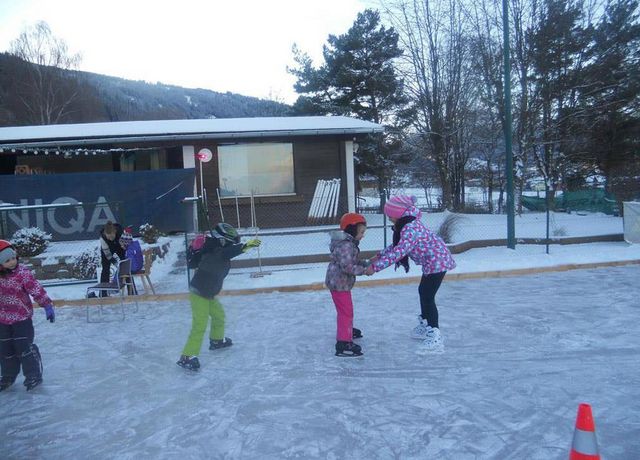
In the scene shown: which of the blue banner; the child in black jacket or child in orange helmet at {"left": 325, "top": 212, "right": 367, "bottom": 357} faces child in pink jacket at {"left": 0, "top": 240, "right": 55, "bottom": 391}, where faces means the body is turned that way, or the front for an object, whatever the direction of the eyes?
the blue banner

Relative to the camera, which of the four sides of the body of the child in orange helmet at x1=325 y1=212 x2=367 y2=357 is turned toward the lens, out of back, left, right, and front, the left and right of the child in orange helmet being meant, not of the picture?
right

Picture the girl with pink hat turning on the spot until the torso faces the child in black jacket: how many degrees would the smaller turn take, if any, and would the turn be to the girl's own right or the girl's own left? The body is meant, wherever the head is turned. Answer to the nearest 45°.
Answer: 0° — they already face them

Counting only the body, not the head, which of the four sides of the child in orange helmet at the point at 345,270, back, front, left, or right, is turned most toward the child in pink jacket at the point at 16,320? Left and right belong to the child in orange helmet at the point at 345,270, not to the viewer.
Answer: back

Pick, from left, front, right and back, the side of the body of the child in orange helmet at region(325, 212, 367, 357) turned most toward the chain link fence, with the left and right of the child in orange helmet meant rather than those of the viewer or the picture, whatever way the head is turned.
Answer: left

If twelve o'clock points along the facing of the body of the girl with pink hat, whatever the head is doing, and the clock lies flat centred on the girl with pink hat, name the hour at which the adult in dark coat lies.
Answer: The adult in dark coat is roughly at 1 o'clock from the girl with pink hat.

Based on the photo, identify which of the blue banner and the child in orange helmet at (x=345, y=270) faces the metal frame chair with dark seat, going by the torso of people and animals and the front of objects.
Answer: the blue banner

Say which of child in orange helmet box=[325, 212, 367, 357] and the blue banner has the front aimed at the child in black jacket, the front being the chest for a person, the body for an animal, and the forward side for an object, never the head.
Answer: the blue banner

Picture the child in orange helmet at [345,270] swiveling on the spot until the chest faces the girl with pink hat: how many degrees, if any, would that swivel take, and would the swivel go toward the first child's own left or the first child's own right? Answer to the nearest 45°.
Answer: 0° — they already face them

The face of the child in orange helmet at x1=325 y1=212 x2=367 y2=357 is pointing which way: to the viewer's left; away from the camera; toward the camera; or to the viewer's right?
to the viewer's right

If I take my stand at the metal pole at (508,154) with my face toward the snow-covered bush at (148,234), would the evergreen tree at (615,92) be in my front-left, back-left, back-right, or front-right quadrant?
back-right
